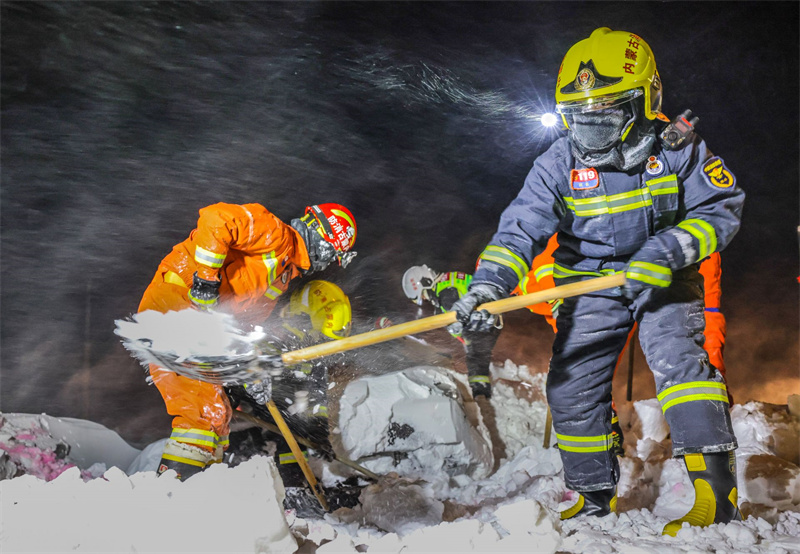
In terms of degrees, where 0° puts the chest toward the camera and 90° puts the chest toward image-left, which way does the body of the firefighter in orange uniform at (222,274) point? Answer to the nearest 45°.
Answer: approximately 270°

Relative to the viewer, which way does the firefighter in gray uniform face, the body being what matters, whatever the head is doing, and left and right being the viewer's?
facing the viewer and to the left of the viewer

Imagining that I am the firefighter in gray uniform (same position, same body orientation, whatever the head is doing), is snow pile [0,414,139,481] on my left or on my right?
on my right

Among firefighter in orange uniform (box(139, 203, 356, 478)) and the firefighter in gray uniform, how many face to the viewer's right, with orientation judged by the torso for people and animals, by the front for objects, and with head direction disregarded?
1

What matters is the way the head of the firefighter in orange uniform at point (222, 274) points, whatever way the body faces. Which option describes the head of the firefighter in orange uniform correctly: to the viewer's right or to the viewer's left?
to the viewer's right

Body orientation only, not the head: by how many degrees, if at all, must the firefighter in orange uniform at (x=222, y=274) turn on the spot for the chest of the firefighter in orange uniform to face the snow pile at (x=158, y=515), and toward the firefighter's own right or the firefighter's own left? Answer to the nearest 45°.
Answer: approximately 90° to the firefighter's own right

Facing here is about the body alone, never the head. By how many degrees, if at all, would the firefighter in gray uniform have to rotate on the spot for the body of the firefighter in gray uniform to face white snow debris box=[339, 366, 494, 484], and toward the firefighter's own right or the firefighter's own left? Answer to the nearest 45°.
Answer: approximately 90° to the firefighter's own right

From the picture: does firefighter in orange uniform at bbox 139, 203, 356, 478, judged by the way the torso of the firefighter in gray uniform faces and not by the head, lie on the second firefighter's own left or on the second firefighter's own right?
on the second firefighter's own right

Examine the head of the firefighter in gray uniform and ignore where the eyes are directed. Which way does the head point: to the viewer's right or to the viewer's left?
to the viewer's left
